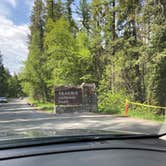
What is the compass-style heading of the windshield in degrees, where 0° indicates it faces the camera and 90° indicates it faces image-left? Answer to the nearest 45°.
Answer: approximately 180°
